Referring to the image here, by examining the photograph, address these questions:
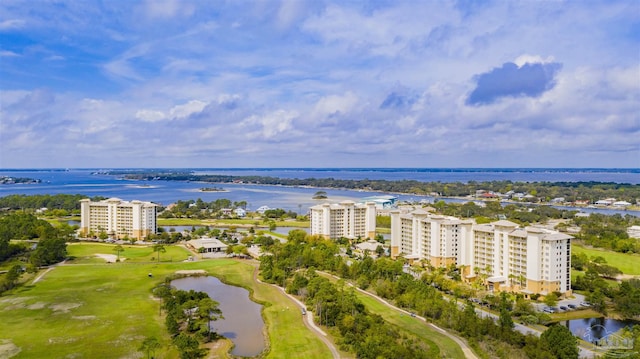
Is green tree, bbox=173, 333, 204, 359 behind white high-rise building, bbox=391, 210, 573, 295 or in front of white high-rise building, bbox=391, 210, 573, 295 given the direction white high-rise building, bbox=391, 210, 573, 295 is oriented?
in front

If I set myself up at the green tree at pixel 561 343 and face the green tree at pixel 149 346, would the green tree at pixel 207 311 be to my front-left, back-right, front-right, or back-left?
front-right

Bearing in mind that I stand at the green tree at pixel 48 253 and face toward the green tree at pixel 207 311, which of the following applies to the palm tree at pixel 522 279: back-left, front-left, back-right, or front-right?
front-left

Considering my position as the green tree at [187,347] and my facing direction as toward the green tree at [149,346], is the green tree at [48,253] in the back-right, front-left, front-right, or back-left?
front-right

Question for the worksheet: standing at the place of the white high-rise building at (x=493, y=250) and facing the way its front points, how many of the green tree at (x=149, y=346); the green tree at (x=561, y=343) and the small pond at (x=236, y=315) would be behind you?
0

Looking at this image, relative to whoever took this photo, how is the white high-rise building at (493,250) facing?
facing the viewer and to the left of the viewer

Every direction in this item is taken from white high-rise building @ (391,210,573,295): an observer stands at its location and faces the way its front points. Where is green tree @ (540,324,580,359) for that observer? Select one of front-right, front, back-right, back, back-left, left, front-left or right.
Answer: front-left

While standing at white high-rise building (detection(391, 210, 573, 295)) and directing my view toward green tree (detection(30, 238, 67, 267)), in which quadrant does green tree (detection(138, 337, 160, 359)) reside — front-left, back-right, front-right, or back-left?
front-left

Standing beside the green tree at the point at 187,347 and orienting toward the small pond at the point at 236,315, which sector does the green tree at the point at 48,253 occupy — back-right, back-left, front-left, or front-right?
front-left

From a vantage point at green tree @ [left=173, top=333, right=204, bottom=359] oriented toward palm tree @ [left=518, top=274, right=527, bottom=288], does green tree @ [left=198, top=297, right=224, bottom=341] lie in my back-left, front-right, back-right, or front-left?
front-left

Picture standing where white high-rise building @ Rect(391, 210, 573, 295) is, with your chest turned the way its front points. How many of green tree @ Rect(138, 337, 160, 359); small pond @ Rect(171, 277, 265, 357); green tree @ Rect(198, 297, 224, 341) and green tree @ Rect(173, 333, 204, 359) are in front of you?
4

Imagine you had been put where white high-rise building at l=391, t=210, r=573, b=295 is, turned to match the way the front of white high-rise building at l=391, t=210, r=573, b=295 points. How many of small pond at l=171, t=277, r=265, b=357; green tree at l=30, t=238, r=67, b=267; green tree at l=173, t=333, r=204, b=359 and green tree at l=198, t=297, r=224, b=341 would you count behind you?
0

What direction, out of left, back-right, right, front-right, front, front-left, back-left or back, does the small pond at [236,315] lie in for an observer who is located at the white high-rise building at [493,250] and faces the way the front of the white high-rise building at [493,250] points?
front
